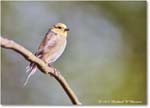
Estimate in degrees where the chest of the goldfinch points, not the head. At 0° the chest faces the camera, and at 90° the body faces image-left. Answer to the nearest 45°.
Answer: approximately 270°
